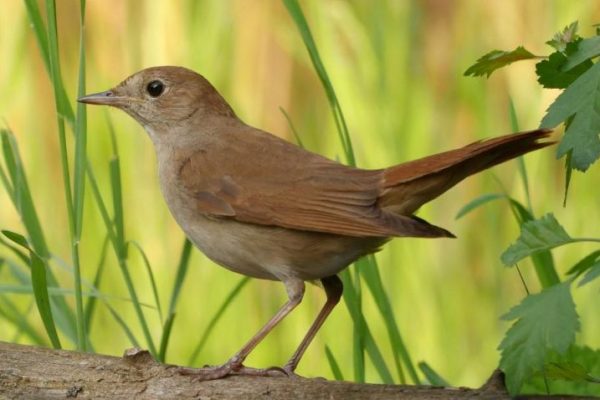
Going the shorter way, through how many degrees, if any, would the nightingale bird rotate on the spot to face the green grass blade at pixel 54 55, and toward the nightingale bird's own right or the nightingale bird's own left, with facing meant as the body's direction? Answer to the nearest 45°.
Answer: approximately 45° to the nightingale bird's own left

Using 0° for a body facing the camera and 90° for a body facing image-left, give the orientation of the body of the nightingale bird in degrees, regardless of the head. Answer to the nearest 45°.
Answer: approximately 90°

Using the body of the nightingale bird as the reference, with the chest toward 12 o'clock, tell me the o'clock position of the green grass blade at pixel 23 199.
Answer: The green grass blade is roughly at 12 o'clock from the nightingale bird.

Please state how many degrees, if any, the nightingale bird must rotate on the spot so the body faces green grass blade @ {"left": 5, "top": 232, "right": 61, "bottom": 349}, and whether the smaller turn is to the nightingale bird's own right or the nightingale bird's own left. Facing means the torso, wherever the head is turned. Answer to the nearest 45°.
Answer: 0° — it already faces it

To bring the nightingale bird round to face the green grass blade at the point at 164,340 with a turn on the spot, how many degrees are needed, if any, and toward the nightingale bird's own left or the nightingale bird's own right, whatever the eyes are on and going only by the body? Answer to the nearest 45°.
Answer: approximately 45° to the nightingale bird's own right

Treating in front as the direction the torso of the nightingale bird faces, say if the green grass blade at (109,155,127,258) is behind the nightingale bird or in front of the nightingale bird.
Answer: in front

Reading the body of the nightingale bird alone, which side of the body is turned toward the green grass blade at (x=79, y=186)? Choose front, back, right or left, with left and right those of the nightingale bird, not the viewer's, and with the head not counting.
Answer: front
